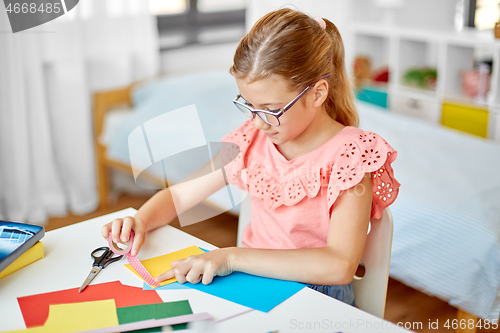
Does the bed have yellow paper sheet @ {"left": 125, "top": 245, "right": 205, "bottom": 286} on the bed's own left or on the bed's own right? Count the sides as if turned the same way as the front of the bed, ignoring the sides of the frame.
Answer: on the bed's own right

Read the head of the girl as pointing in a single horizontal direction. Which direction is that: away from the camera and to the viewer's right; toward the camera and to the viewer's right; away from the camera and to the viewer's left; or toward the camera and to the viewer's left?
toward the camera and to the viewer's left

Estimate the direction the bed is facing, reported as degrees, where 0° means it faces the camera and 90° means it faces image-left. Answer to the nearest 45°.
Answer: approximately 315°

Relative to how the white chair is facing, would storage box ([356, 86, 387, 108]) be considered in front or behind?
behind

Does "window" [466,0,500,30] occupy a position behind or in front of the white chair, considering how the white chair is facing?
behind

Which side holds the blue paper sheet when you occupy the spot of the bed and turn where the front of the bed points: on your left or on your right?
on your right

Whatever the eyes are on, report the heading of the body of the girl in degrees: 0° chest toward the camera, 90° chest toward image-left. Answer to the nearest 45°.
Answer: approximately 45°

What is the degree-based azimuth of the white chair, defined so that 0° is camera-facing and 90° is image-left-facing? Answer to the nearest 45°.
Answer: approximately 45°
